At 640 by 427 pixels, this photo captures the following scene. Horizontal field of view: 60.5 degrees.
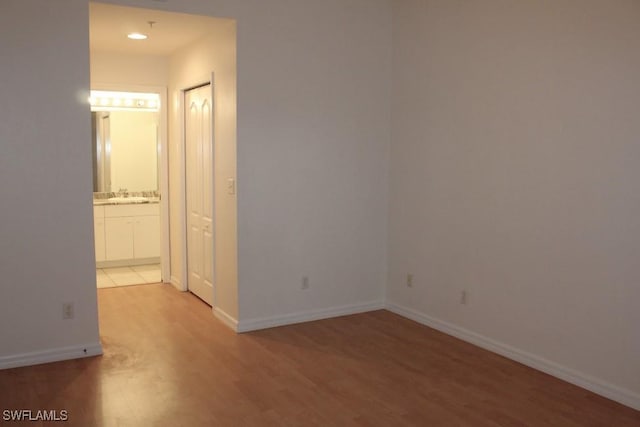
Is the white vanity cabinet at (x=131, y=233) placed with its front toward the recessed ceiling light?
yes

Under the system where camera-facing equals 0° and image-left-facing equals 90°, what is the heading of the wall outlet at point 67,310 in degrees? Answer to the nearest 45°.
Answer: approximately 0°

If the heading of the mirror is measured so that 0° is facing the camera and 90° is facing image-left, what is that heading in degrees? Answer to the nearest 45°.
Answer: approximately 0°

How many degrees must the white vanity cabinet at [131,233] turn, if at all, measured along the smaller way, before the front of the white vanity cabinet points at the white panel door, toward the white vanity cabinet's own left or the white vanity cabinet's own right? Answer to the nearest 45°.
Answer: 0° — it already faces it

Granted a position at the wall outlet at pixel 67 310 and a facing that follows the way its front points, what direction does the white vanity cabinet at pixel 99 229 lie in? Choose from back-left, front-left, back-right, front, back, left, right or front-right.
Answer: back

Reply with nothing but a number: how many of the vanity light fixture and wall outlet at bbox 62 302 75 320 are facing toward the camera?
2
